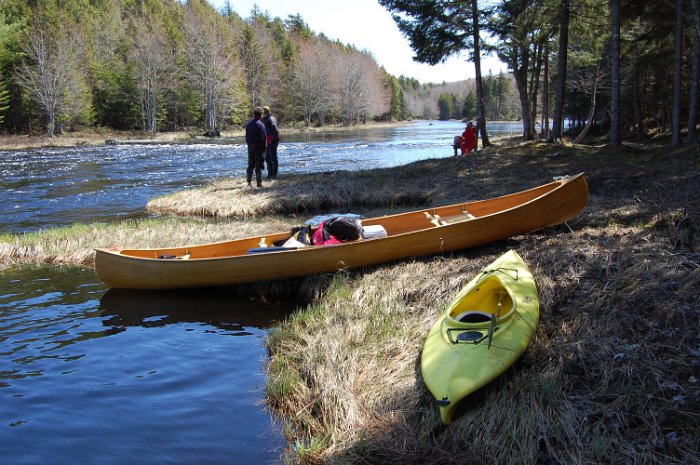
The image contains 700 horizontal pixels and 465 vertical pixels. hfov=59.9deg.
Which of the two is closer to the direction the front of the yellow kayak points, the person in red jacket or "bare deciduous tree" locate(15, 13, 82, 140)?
the person in red jacket
